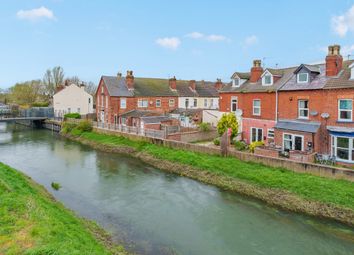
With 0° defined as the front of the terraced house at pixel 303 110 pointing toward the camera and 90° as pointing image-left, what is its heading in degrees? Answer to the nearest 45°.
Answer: approximately 45°

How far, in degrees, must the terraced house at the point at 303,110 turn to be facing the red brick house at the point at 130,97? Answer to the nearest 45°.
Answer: approximately 90° to its right

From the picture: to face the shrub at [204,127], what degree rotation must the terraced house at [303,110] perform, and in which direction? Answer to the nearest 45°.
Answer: approximately 90° to its right

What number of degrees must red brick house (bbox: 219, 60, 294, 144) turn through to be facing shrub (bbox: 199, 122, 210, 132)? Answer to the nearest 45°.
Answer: approximately 90° to its right

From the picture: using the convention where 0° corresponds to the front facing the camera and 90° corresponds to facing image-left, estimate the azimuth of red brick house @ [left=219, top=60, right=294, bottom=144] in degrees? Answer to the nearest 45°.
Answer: approximately 45°

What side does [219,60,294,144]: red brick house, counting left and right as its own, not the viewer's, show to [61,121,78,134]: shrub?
right
